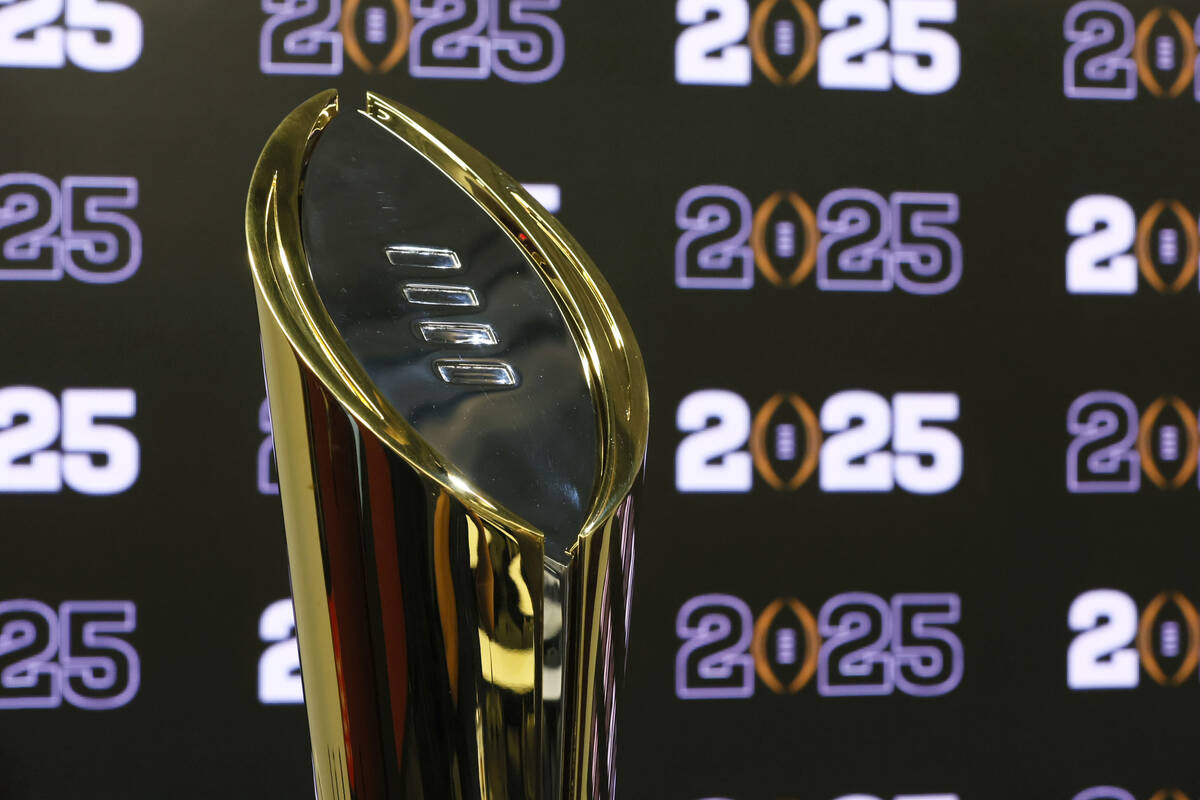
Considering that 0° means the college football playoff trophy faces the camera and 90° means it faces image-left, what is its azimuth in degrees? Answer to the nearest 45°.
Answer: approximately 315°
